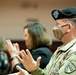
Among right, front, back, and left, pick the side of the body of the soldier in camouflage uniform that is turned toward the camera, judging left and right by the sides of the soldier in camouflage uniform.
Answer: left

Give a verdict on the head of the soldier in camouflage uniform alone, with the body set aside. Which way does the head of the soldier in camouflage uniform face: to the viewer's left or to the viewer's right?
to the viewer's left
